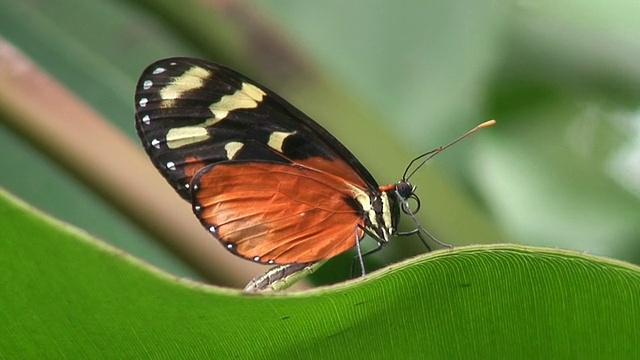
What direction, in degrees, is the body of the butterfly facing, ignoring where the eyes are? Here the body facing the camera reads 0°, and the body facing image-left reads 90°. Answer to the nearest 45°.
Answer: approximately 270°
